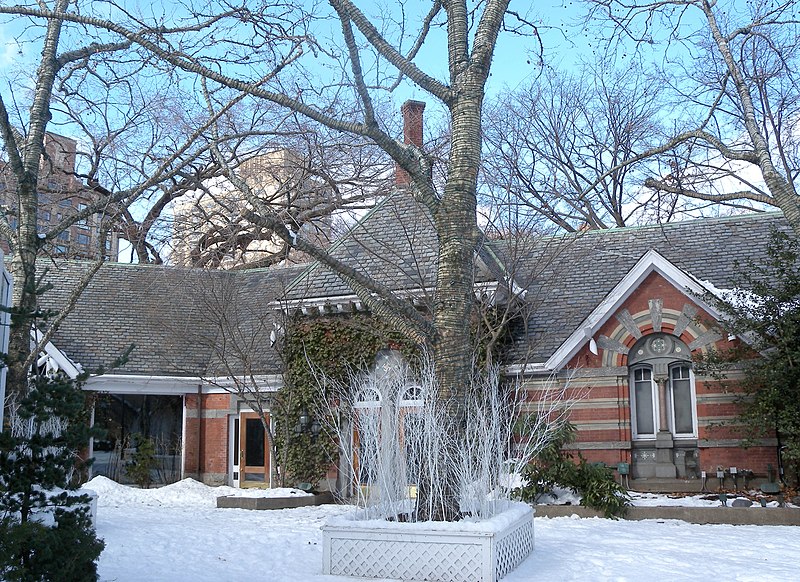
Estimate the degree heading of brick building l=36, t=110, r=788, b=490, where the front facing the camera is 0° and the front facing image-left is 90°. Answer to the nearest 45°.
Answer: approximately 0°

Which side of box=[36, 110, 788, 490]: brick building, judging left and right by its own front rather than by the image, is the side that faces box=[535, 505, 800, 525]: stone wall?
front

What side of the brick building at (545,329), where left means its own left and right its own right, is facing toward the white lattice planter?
front

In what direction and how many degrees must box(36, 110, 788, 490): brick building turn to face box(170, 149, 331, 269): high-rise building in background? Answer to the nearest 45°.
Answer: approximately 135° to its right
